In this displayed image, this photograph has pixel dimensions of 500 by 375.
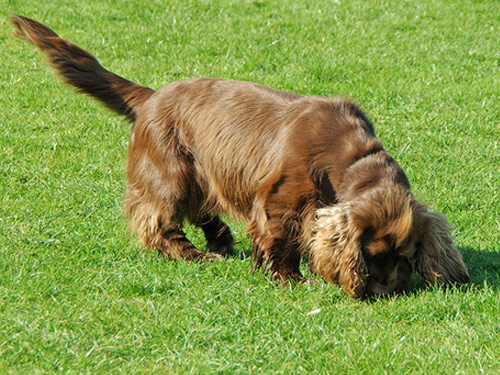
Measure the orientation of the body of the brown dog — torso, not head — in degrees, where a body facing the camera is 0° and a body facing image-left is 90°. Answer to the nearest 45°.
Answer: approximately 315°
